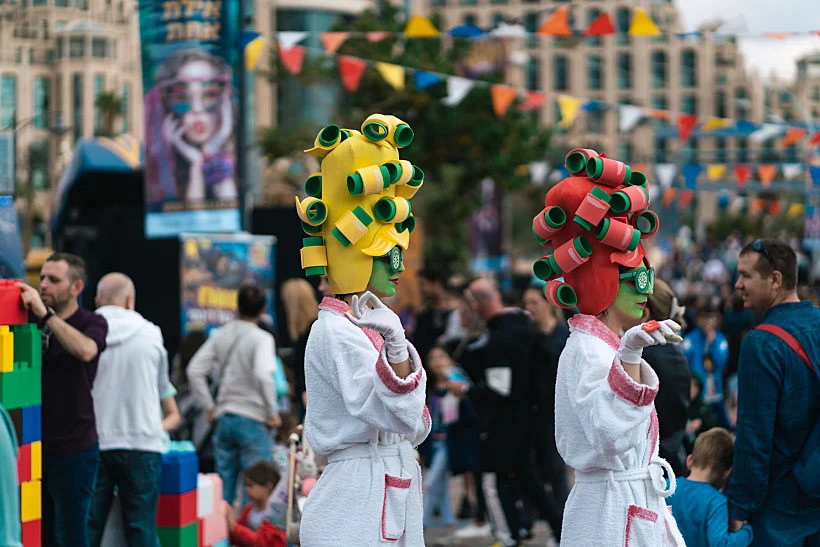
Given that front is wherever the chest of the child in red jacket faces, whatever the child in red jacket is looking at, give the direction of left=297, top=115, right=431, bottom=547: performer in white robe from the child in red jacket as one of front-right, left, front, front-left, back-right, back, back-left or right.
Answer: front-left

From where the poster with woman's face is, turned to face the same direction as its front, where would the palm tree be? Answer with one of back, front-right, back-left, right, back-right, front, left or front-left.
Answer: back

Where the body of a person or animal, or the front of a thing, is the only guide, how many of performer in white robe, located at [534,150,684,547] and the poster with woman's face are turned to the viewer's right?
1

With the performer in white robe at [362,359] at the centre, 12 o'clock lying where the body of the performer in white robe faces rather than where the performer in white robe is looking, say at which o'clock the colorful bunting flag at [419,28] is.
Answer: The colorful bunting flag is roughly at 9 o'clock from the performer in white robe.

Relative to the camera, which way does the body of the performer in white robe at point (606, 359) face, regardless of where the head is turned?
to the viewer's right

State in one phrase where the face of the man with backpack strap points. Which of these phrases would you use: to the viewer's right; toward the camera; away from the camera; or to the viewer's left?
to the viewer's left

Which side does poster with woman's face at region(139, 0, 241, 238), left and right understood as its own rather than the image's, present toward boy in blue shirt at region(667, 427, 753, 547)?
front

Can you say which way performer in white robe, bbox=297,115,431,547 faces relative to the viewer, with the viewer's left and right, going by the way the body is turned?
facing to the right of the viewer

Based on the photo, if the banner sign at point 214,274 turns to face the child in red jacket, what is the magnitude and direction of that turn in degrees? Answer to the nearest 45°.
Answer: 0° — it already faces them

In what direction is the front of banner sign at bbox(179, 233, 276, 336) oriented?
toward the camera

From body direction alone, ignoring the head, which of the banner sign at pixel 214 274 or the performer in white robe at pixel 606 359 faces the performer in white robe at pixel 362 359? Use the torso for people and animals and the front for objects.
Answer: the banner sign

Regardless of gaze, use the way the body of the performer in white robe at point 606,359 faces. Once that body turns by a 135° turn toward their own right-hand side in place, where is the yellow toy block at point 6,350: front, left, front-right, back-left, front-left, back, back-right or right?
front-right

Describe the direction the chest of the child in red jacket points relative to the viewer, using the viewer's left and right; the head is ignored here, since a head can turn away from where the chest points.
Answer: facing the viewer and to the left of the viewer
